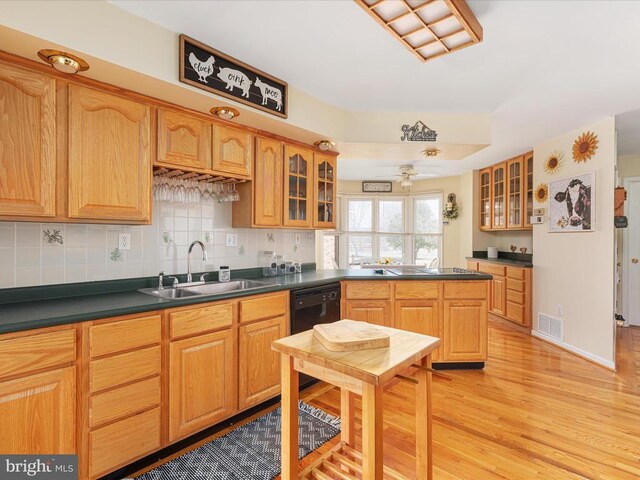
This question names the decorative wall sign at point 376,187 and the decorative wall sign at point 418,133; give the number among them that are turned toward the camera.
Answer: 2

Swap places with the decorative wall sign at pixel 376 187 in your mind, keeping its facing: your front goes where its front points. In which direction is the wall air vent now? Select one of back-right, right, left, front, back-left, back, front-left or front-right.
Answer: front-left

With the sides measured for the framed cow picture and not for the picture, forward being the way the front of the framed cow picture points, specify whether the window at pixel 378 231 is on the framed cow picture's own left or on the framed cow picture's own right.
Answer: on the framed cow picture's own right

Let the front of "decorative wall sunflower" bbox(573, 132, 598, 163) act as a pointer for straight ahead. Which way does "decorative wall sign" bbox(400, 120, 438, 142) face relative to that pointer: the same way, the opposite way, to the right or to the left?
to the left

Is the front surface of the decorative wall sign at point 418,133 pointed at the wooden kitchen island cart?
yes

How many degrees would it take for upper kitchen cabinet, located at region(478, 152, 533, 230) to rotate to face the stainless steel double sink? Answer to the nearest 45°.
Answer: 0° — it already faces it

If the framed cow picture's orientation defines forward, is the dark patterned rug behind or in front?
in front

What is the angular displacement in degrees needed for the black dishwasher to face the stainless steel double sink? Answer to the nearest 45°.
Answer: approximately 135° to its right

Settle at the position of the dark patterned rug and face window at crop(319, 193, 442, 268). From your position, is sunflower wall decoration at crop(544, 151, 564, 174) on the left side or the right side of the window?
right

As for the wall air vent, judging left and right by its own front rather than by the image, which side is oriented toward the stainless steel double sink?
front

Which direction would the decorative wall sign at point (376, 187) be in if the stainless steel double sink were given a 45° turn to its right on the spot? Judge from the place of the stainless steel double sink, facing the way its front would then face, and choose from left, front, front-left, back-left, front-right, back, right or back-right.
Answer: back-left
